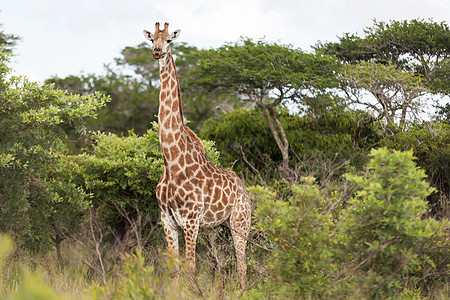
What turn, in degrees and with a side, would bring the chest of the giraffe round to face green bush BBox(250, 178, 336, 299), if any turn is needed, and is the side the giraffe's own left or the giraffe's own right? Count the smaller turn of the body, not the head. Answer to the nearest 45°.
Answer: approximately 90° to the giraffe's own left

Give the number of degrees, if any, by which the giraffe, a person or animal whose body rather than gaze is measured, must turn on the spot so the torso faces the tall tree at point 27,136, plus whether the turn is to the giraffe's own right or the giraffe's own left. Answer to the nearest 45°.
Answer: approximately 90° to the giraffe's own right

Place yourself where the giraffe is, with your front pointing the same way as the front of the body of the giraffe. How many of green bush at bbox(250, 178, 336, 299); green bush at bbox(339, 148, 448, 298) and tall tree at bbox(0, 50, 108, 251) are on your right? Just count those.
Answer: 1

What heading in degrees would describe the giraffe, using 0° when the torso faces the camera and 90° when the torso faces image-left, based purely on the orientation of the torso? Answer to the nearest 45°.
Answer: approximately 45°

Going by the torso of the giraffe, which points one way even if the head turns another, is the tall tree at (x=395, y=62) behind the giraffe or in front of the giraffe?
behind

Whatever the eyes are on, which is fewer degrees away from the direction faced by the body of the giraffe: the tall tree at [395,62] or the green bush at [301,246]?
the green bush

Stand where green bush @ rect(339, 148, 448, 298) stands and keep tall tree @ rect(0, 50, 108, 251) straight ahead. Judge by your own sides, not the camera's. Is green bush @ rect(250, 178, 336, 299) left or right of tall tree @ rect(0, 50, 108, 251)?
left

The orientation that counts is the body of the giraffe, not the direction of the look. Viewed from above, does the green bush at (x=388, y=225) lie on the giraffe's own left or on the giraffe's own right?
on the giraffe's own left
